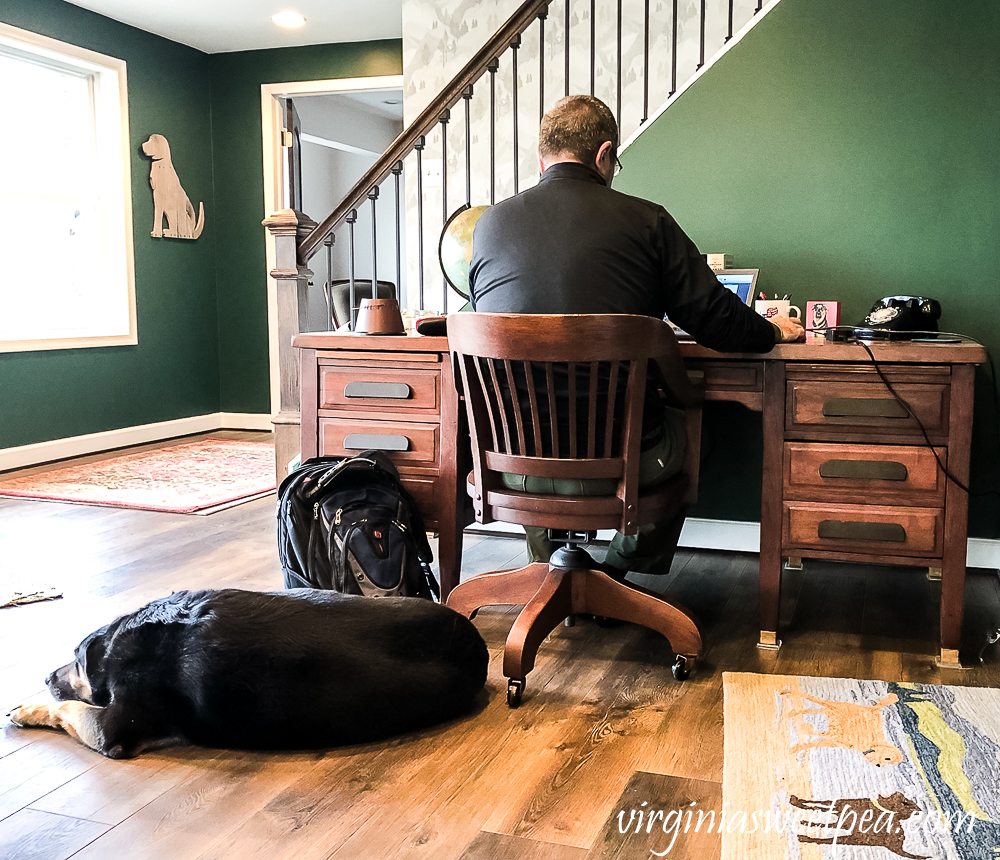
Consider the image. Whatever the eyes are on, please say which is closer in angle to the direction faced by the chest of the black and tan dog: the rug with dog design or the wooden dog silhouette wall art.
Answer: the wooden dog silhouette wall art

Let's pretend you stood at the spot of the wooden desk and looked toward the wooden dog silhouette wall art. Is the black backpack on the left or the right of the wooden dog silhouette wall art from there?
left

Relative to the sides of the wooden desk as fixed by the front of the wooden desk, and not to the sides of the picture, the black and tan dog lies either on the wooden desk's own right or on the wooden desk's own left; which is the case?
on the wooden desk's own right

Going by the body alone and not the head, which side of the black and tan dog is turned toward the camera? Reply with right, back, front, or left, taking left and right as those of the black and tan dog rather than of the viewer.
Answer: left

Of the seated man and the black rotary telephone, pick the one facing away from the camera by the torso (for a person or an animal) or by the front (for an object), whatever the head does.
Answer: the seated man

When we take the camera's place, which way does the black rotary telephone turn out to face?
facing the viewer and to the left of the viewer

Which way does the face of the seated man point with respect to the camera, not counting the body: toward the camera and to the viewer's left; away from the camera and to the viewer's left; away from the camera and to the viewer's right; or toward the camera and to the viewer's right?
away from the camera and to the viewer's right

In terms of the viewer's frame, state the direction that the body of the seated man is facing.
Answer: away from the camera

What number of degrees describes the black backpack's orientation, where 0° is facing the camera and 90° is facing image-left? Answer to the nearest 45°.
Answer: approximately 315°

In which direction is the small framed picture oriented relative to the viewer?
toward the camera

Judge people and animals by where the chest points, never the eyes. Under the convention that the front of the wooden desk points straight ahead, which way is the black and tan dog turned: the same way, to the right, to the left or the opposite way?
to the right

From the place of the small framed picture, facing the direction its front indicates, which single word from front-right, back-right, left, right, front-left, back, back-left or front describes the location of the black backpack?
front-right

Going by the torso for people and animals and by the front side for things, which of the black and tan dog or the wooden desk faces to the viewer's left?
the black and tan dog

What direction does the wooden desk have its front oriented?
toward the camera

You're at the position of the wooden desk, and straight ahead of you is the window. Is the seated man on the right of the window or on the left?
left
